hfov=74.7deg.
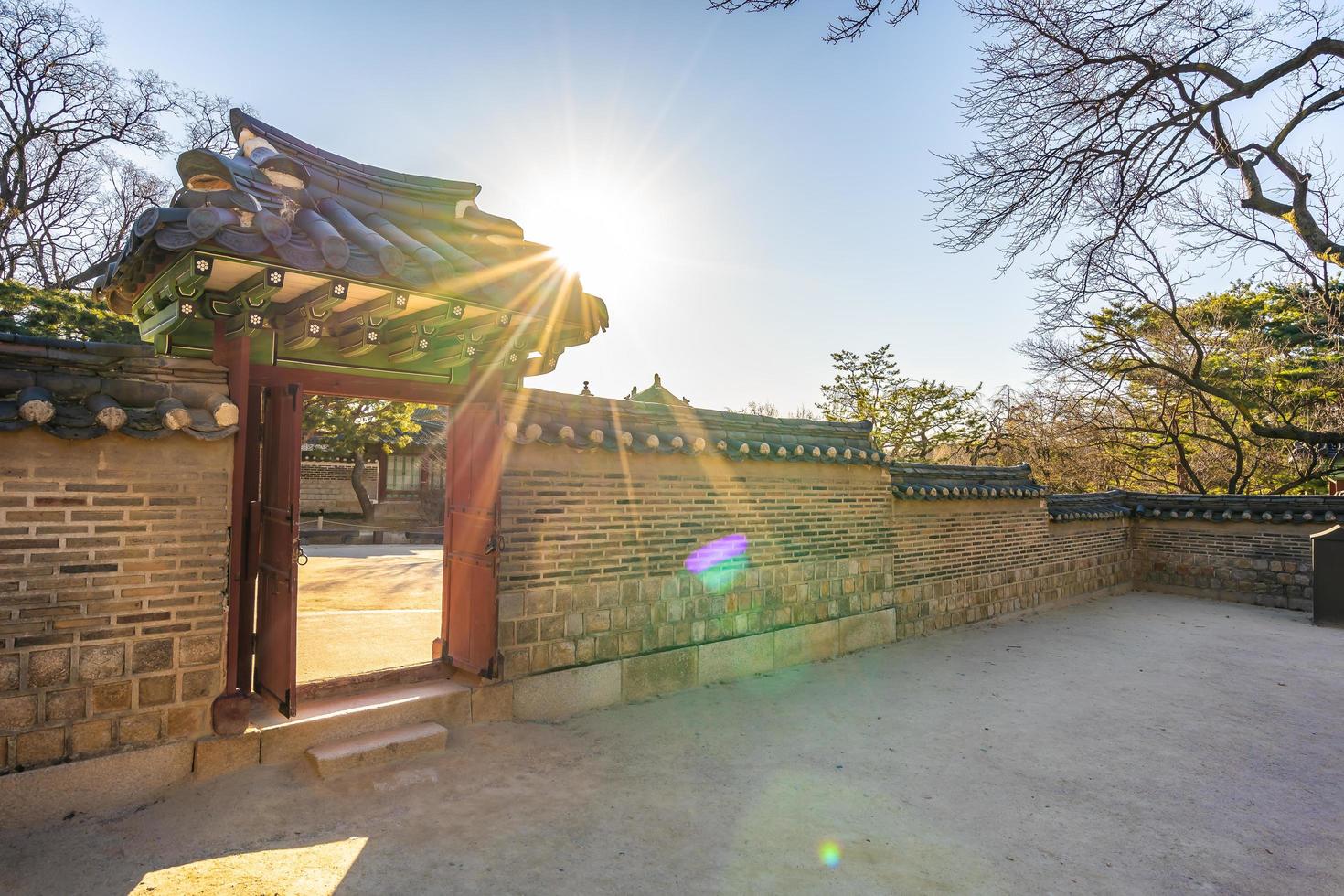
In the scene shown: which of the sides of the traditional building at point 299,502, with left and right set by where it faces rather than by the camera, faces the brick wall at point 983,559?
left

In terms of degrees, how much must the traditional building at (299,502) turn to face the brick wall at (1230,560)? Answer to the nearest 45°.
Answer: approximately 90° to its left

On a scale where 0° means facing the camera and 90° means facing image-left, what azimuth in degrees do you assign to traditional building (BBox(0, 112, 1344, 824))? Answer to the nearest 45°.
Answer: approximately 315°

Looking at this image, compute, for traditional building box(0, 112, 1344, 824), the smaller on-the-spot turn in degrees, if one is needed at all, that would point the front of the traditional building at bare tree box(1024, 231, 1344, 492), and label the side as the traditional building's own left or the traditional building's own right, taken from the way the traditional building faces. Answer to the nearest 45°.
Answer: approximately 90° to the traditional building's own left
